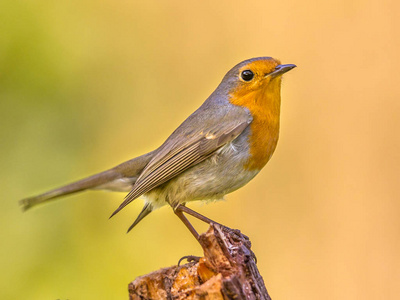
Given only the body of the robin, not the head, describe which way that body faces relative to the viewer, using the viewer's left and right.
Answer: facing to the right of the viewer
